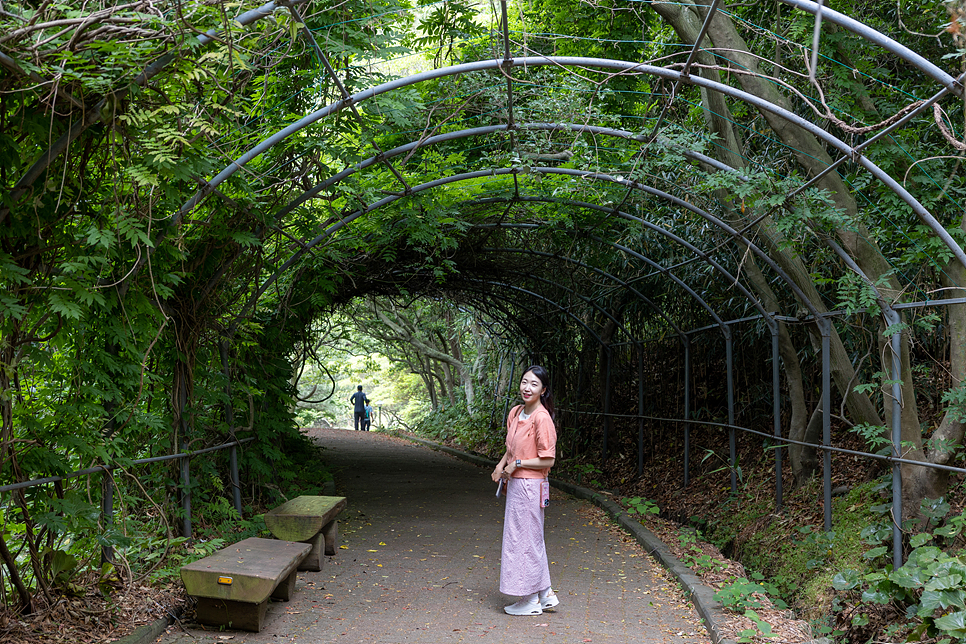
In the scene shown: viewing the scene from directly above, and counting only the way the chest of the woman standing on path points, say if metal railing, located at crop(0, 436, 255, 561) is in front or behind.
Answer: in front

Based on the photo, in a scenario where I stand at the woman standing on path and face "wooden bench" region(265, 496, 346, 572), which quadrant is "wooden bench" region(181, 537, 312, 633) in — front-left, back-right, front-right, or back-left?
front-left

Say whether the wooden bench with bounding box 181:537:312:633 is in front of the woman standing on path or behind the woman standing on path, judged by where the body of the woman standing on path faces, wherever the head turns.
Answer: in front

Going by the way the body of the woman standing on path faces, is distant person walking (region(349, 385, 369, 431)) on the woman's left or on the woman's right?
on the woman's right

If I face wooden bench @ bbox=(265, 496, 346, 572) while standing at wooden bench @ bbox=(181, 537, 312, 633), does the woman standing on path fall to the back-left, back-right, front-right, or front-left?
front-right

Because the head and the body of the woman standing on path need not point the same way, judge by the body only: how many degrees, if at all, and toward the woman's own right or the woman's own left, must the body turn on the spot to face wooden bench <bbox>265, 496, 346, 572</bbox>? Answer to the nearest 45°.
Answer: approximately 90° to the woman's own right

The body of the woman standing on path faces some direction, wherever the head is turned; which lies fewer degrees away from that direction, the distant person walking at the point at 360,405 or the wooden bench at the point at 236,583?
the wooden bench

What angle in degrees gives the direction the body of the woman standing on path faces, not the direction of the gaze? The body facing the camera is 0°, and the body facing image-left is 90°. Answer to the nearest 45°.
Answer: approximately 45°
